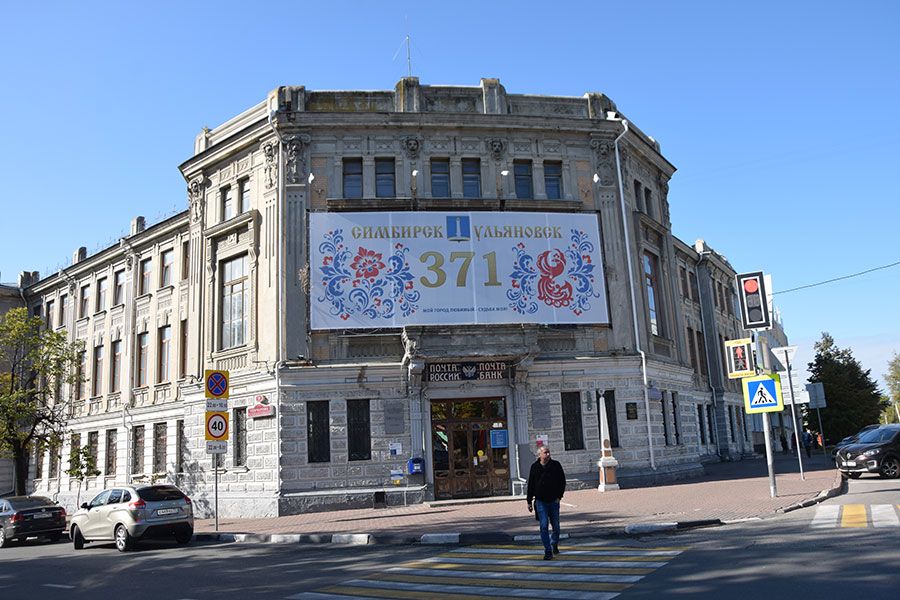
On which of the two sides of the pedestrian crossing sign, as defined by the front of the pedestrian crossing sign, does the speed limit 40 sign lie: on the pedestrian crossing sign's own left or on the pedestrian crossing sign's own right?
on the pedestrian crossing sign's own right

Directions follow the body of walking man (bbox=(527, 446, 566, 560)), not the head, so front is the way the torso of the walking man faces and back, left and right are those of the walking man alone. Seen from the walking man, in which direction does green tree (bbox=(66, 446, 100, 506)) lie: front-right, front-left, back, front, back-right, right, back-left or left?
back-right

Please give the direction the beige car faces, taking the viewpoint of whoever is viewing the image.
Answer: facing away from the viewer and to the left of the viewer

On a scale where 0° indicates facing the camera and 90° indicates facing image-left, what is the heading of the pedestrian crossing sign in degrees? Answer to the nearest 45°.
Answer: approximately 0°

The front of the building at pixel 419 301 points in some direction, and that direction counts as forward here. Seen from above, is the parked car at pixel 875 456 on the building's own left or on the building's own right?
on the building's own left

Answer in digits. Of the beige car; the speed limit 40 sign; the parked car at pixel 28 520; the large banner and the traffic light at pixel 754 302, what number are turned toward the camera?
3
